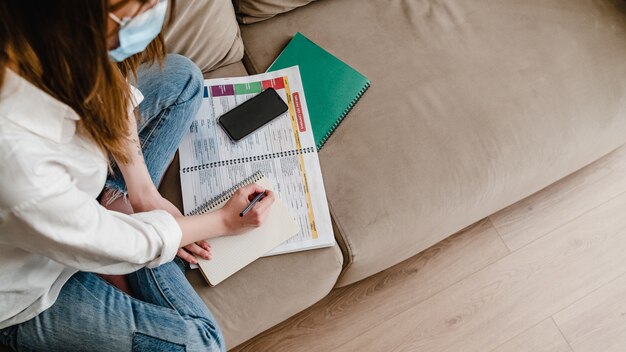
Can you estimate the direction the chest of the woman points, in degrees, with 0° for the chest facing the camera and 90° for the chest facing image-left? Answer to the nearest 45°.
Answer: approximately 270°
